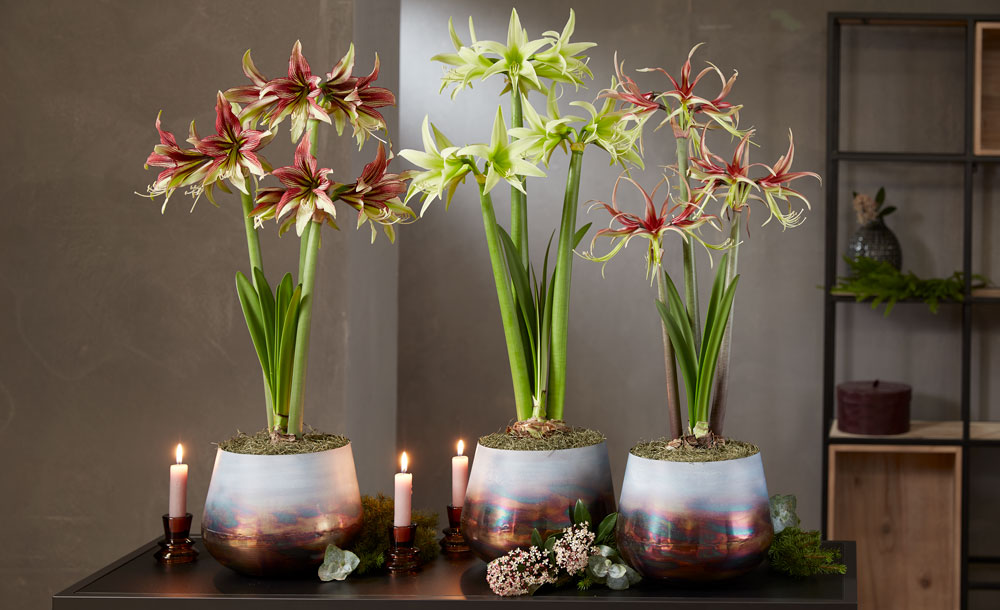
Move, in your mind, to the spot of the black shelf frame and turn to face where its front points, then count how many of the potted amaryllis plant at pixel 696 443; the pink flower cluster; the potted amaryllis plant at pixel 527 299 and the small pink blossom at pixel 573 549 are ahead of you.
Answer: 4

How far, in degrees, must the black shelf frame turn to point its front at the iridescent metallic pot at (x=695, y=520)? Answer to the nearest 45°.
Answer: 0° — it already faces it

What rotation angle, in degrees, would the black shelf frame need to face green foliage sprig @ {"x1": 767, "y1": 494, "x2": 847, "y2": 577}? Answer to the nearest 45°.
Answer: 0° — it already faces it

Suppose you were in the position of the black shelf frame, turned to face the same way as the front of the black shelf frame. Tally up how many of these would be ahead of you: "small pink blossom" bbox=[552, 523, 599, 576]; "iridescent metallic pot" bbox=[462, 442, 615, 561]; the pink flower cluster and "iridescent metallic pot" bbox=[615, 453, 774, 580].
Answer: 4

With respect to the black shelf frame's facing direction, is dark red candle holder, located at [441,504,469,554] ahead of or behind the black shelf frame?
ahead

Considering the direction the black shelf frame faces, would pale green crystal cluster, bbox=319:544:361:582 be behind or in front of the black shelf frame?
in front

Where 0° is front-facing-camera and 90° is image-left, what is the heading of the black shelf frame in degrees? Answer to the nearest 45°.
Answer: approximately 0°

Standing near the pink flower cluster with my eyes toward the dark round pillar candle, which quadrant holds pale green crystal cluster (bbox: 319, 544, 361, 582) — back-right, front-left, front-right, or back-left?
back-left
